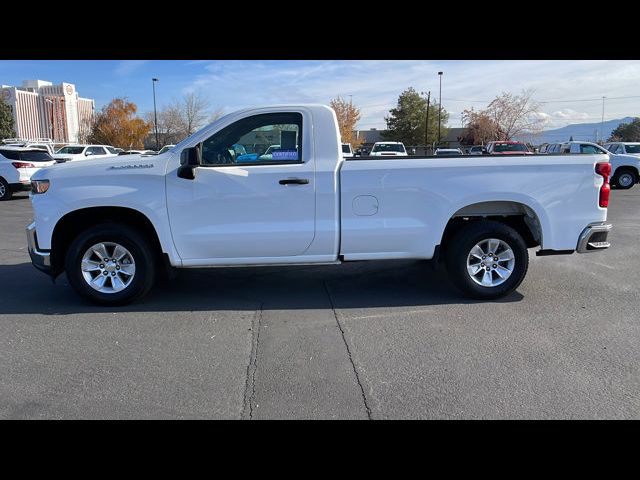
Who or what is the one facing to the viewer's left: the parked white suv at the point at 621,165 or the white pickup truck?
the white pickup truck

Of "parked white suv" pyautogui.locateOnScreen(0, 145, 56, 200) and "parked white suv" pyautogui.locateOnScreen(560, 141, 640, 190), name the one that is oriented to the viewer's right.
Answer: "parked white suv" pyautogui.locateOnScreen(560, 141, 640, 190)

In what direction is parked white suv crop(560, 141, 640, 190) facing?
to the viewer's right

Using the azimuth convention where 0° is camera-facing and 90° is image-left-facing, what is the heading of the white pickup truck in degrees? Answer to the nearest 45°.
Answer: approximately 90°

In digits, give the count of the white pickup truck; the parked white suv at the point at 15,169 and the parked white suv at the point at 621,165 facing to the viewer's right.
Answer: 1

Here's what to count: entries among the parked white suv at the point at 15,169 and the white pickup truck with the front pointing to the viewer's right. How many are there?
0

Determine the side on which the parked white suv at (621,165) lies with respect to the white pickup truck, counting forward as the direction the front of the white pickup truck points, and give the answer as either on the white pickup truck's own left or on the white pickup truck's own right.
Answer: on the white pickup truck's own right

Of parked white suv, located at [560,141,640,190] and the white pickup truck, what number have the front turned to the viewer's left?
1

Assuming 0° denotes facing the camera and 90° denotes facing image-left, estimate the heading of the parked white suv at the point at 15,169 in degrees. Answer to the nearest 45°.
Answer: approximately 135°

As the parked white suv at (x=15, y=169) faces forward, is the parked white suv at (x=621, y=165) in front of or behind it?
behind

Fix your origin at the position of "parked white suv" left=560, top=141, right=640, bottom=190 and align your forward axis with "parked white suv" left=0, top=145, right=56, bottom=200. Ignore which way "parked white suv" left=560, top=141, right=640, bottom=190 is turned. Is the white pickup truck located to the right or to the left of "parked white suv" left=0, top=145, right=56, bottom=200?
left

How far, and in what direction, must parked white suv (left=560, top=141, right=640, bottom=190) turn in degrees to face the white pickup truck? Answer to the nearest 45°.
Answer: approximately 90° to its right

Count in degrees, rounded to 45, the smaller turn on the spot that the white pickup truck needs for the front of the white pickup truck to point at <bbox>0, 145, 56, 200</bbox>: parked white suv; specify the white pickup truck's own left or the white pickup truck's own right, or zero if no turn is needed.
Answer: approximately 45° to the white pickup truck's own right

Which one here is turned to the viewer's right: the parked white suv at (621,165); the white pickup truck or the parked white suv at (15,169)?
the parked white suv at (621,165)

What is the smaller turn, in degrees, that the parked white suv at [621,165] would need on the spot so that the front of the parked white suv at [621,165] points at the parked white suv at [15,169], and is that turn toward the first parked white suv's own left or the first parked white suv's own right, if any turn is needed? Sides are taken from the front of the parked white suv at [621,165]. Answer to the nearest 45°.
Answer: approximately 135° to the first parked white suv's own right

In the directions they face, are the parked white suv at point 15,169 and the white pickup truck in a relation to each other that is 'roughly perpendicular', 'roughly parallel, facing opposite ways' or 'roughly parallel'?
roughly parallel
